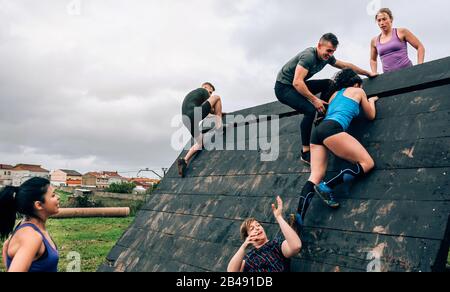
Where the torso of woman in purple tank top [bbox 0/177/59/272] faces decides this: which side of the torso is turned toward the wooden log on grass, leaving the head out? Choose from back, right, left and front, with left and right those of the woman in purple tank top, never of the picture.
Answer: left

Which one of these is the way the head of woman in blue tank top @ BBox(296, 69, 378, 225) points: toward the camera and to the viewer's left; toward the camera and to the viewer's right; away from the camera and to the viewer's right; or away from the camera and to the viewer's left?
away from the camera and to the viewer's right

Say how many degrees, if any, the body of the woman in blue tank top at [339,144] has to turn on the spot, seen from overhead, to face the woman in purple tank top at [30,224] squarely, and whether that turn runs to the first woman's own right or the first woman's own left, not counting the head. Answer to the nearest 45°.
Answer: approximately 180°

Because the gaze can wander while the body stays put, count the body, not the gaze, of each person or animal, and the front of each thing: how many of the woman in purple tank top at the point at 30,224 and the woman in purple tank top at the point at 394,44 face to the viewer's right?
1

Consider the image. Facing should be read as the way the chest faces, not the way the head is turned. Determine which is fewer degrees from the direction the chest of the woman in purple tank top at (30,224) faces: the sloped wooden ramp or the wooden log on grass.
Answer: the sloped wooden ramp

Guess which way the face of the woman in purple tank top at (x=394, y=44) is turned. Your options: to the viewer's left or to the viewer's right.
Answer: to the viewer's left

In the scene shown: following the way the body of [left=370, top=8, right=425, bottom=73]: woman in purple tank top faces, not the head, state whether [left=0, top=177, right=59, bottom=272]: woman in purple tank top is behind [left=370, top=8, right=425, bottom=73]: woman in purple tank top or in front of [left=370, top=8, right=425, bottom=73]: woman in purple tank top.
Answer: in front

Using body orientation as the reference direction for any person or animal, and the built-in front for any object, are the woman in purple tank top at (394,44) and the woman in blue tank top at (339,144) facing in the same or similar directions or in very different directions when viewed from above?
very different directions

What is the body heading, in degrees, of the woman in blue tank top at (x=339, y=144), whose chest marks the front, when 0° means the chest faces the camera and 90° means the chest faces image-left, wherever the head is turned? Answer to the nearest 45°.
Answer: approximately 225°

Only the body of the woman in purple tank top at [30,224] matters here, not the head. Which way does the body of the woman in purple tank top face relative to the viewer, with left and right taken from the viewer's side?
facing to the right of the viewer

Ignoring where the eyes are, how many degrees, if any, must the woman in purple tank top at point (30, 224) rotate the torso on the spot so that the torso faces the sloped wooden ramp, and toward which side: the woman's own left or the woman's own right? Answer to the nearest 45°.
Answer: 0° — they already face it

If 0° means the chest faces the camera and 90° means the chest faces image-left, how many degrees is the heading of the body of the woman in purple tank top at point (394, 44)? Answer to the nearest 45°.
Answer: approximately 45°
